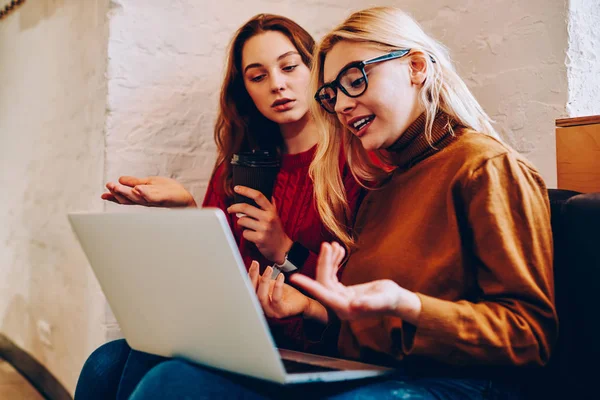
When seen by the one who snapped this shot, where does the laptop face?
facing away from the viewer and to the right of the viewer

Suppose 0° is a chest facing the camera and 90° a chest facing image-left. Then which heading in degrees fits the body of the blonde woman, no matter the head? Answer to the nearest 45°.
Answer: approximately 45°
